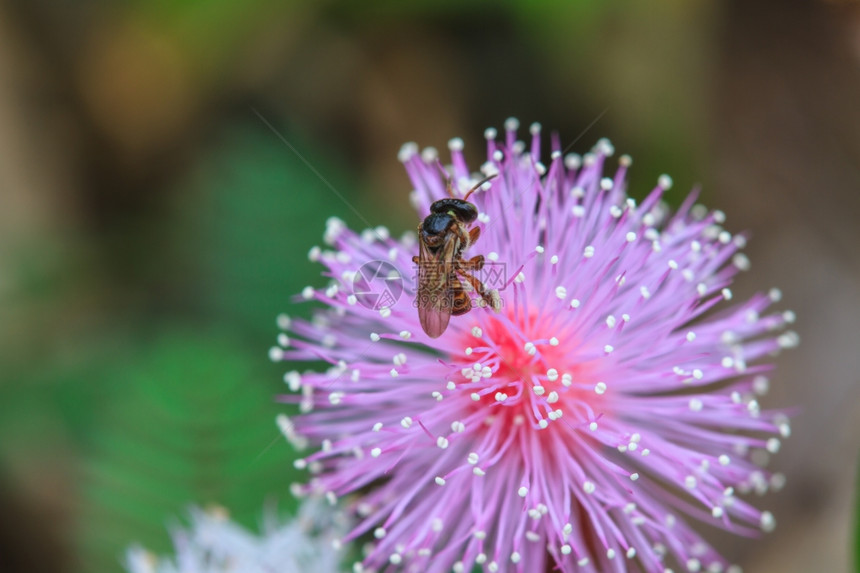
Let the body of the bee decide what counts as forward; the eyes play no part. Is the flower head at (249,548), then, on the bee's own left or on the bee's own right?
on the bee's own left

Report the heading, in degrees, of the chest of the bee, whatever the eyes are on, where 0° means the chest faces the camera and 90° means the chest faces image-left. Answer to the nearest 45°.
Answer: approximately 180°
